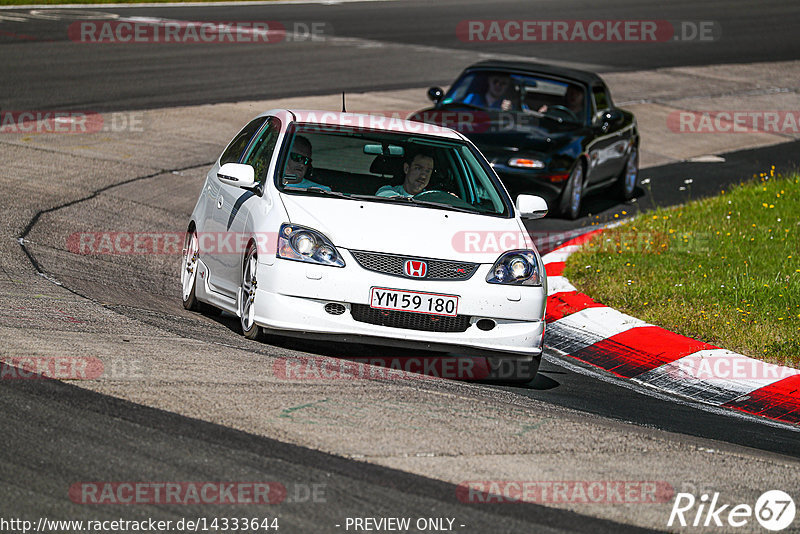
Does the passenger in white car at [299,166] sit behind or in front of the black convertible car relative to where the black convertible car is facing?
in front

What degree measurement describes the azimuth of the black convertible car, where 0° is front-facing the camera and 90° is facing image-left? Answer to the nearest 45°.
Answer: approximately 45°

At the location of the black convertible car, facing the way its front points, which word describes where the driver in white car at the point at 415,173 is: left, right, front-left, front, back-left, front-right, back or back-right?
front-left

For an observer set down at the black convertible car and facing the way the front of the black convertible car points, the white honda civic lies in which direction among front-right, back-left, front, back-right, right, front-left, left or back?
front-left

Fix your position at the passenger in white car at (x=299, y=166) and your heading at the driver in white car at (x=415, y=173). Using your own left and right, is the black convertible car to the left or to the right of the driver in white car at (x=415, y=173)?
left
